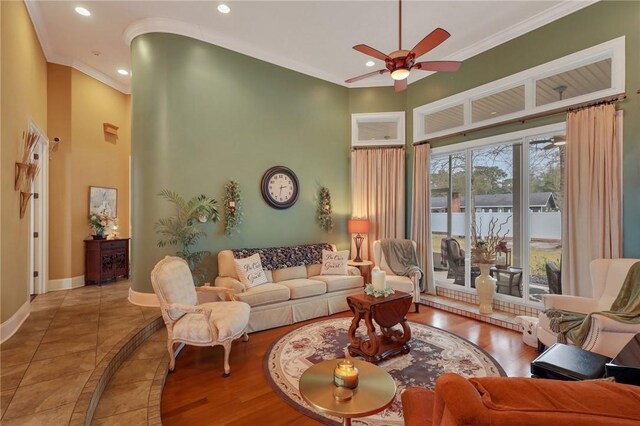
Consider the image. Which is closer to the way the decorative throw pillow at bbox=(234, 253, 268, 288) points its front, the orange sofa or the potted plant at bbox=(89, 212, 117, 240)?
the orange sofa

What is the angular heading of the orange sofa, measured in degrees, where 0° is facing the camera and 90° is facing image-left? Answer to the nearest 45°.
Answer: approximately 135°

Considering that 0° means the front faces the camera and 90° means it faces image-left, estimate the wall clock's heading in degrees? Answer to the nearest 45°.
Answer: approximately 315°

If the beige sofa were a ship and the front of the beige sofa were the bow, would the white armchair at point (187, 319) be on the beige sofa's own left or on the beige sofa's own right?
on the beige sofa's own right

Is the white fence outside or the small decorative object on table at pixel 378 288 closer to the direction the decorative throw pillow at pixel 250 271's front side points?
the small decorative object on table
